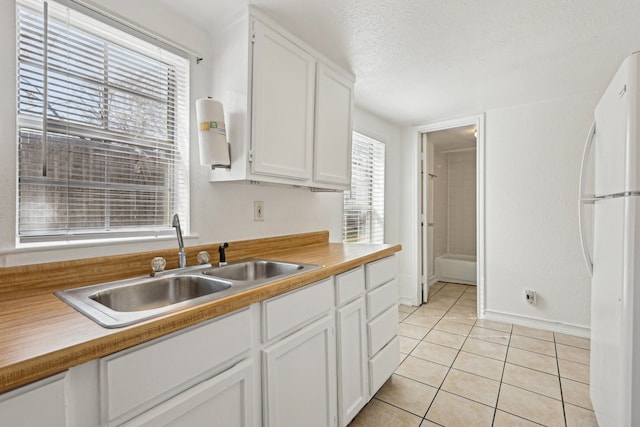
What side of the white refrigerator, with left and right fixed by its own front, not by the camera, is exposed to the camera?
left

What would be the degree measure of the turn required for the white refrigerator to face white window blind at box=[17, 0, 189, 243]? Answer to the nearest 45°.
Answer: approximately 45° to its left

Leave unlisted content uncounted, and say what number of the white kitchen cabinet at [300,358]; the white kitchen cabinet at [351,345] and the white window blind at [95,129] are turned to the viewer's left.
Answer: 0

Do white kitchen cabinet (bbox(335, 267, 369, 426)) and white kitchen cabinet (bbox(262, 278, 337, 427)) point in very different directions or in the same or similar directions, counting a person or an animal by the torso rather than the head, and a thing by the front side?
same or similar directions

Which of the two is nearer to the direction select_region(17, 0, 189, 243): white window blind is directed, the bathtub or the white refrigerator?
the white refrigerator

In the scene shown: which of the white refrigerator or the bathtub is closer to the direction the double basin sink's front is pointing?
the white refrigerator

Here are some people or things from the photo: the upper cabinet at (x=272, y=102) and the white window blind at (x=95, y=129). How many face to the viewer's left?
0

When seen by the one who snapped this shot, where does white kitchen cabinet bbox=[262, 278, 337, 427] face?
facing the viewer and to the right of the viewer

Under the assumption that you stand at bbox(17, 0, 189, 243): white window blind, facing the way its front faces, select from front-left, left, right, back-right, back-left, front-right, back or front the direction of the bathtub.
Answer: front-left

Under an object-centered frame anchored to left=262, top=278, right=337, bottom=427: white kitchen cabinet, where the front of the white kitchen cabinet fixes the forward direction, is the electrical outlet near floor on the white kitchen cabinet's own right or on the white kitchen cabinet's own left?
on the white kitchen cabinet's own left

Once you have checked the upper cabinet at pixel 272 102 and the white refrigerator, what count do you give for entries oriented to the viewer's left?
1
